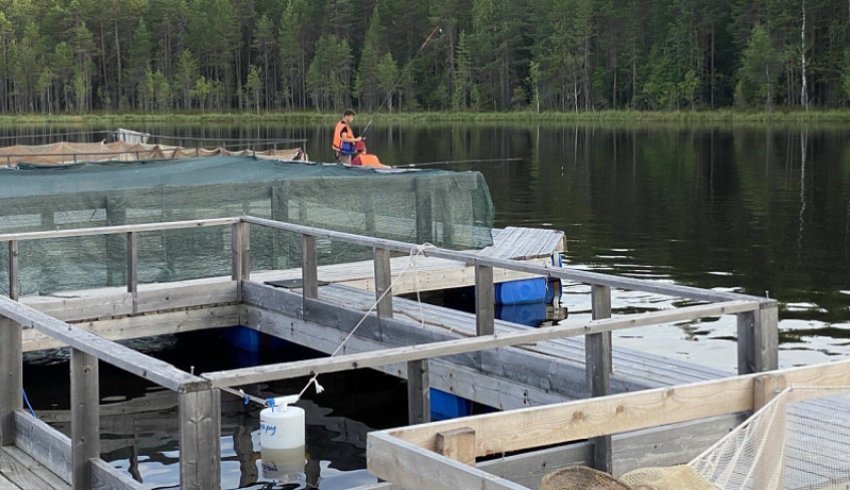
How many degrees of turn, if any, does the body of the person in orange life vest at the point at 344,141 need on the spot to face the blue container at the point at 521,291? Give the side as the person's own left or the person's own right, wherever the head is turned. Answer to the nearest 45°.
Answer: approximately 90° to the person's own right

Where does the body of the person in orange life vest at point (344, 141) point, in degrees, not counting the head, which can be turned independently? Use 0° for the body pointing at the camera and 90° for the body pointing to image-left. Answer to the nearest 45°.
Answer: approximately 270°

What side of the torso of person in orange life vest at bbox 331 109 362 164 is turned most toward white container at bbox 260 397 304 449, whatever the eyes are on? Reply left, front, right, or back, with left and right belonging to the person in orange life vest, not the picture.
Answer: right

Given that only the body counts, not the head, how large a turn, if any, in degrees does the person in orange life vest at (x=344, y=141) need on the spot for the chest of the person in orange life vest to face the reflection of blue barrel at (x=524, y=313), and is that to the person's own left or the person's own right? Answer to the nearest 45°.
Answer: approximately 90° to the person's own right

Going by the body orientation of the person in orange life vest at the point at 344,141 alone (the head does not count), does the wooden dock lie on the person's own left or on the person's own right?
on the person's own right

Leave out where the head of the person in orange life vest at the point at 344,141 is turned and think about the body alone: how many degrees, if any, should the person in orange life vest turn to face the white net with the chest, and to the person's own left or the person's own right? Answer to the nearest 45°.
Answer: approximately 90° to the person's own right

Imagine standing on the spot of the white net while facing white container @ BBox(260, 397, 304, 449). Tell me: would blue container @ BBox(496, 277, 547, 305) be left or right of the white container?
right
